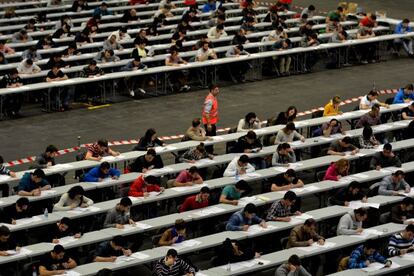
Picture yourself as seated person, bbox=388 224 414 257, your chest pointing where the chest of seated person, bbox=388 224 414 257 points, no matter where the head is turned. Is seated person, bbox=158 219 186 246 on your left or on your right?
on your right

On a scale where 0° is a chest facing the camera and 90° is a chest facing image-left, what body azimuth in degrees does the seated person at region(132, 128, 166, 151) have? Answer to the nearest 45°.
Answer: approximately 315°

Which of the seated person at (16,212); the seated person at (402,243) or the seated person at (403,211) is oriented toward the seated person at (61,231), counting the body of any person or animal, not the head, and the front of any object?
the seated person at (16,212)

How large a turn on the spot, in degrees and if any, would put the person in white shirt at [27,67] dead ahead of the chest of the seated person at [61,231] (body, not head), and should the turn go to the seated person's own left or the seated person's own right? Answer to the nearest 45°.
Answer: approximately 135° to the seated person's own left

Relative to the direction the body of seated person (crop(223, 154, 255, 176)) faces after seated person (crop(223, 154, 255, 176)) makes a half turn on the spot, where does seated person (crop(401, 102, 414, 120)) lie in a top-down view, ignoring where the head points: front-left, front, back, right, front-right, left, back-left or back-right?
right

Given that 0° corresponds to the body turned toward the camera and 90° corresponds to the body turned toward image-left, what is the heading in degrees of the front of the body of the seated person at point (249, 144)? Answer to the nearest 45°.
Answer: approximately 0°

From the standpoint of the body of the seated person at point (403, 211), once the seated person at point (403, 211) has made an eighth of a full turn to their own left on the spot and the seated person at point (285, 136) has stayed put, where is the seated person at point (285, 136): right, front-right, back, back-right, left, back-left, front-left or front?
back-left

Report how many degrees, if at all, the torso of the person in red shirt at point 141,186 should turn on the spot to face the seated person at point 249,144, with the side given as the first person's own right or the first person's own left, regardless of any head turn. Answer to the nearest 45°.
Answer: approximately 90° to the first person's own left

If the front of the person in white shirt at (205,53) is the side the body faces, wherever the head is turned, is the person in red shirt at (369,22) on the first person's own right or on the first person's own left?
on the first person's own left

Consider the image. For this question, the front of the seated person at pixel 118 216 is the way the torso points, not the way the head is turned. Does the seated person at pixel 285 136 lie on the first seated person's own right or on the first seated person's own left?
on the first seated person's own left
